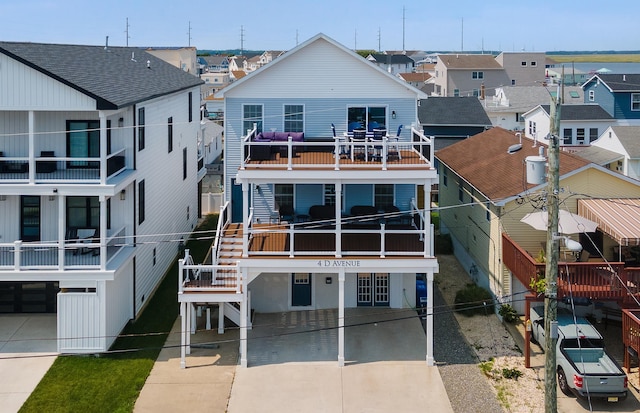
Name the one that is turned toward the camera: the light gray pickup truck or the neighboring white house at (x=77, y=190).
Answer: the neighboring white house

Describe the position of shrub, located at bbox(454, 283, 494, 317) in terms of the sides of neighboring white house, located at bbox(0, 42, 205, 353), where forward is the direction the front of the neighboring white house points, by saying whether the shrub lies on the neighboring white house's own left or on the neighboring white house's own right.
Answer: on the neighboring white house's own left

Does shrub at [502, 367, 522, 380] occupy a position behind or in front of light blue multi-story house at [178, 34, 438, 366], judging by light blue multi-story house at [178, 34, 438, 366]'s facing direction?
in front

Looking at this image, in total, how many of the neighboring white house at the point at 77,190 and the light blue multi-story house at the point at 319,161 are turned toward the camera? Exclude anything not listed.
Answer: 2

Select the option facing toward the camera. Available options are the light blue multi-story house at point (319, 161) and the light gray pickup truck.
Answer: the light blue multi-story house

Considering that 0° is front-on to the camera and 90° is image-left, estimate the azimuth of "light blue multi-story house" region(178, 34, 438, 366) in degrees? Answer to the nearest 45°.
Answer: approximately 0°

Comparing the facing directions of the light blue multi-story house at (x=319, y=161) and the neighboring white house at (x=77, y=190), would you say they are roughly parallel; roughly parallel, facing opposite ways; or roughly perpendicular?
roughly parallel

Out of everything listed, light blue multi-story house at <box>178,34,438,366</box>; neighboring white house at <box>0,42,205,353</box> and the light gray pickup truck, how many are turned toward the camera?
2

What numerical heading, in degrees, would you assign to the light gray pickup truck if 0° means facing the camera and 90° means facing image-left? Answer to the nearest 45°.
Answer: approximately 135°

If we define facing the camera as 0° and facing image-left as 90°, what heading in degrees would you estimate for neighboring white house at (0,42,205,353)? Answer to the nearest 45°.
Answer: approximately 0°
